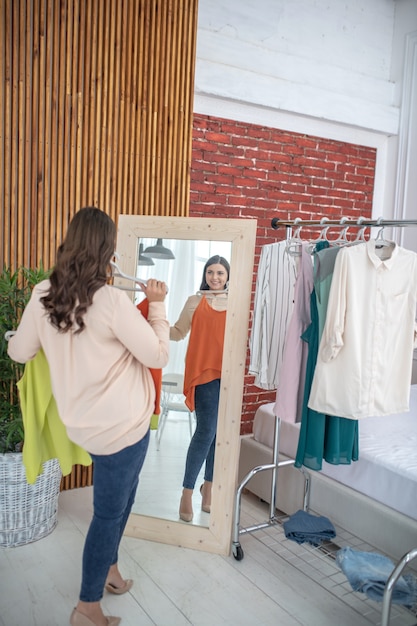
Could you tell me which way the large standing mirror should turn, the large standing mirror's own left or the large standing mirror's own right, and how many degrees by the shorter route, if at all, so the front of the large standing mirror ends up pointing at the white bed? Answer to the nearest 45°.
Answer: approximately 135° to the large standing mirror's own left

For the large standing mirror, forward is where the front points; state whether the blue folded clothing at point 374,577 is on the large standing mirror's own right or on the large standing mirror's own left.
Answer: on the large standing mirror's own left

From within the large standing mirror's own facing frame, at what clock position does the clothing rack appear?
The clothing rack is roughly at 8 o'clock from the large standing mirror.

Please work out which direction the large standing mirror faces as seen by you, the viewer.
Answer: facing the viewer and to the left of the viewer

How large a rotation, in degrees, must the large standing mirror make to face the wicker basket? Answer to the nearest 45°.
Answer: approximately 45° to its right

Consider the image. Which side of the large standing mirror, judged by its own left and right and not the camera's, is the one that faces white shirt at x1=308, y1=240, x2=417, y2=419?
left
